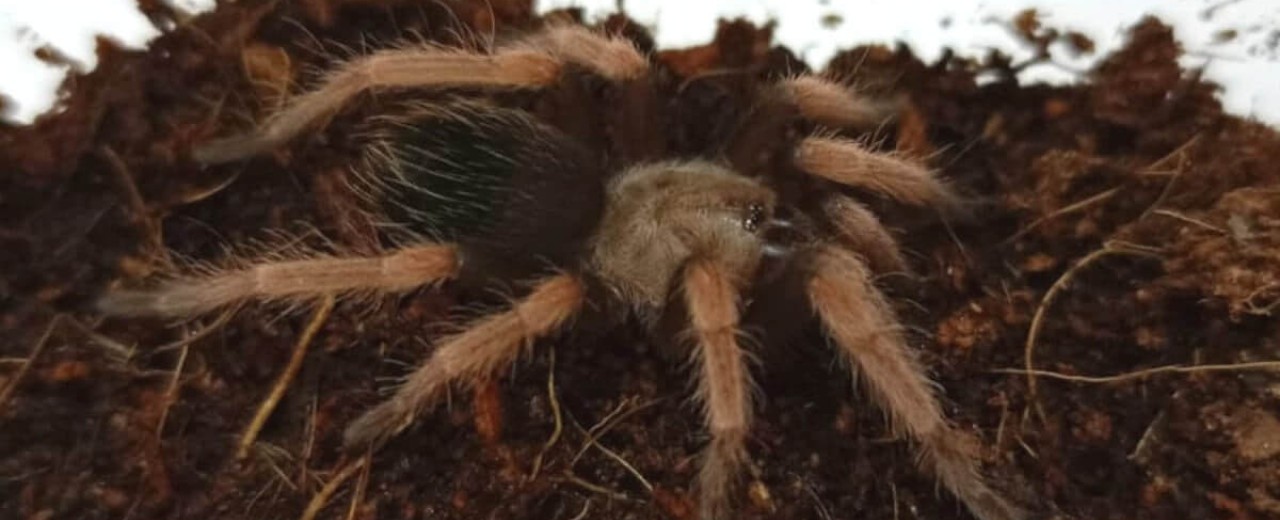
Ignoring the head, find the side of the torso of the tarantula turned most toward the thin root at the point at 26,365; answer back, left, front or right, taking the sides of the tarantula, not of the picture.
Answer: back

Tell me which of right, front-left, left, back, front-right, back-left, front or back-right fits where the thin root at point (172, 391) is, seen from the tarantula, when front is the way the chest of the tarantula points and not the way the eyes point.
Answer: back

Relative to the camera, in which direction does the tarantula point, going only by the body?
to the viewer's right

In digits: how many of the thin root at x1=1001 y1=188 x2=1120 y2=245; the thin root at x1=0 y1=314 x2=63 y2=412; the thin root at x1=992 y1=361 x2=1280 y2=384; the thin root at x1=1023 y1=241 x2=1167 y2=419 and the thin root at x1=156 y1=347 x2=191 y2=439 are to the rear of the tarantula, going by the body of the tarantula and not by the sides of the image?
2

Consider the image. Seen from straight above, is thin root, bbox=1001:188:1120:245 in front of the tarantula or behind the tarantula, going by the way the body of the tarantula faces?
in front

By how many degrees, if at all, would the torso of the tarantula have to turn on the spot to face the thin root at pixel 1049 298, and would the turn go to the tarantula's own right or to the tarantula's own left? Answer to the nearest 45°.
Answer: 0° — it already faces it

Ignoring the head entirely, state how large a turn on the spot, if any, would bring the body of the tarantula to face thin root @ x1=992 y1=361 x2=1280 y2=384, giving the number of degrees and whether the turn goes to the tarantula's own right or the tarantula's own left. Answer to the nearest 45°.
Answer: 0° — it already faces it

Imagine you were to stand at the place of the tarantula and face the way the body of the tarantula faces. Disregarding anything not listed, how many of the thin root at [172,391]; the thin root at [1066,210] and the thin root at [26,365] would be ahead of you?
1
